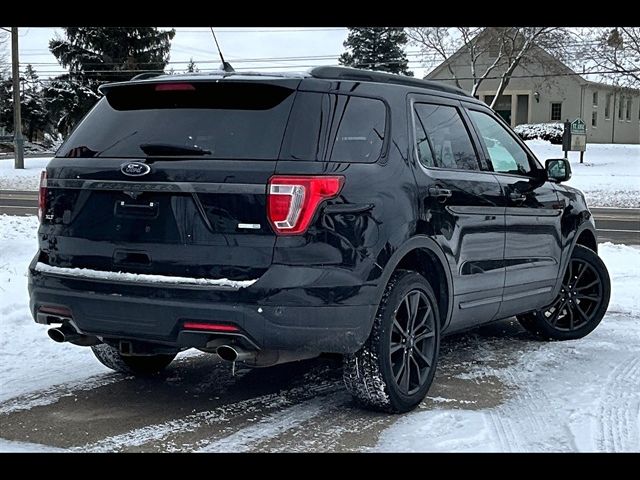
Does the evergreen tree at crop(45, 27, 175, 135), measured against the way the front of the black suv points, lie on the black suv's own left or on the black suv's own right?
on the black suv's own left

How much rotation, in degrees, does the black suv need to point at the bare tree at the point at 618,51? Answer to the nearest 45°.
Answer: approximately 45° to its left

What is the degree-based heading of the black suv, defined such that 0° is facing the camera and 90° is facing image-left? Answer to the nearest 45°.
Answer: approximately 225°

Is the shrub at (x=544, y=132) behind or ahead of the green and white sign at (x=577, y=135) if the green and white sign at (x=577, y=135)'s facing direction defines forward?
behind

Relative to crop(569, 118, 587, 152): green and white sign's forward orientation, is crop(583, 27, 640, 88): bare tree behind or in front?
behind

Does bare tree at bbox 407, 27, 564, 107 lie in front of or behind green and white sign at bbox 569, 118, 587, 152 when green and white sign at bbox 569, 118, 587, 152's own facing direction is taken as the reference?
behind

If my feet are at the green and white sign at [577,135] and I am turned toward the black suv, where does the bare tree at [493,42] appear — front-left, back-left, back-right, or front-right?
back-right

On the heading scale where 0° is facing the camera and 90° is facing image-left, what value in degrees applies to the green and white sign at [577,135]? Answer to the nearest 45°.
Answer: approximately 0°

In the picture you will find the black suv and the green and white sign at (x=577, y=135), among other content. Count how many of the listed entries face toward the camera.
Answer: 1
